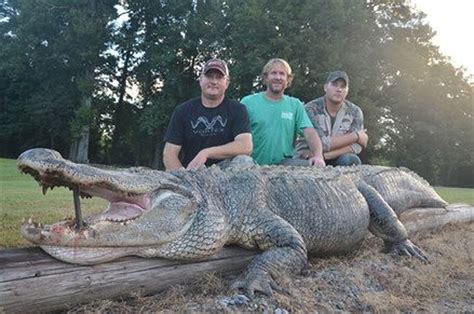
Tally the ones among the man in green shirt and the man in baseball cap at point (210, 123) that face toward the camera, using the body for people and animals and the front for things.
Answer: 2

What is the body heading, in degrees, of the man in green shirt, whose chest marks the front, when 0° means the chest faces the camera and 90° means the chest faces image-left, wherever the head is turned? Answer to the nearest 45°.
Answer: approximately 0°

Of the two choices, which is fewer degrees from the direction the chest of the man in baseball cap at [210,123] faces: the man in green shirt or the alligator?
the alligator

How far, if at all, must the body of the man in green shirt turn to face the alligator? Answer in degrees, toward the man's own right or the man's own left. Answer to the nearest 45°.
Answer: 0° — they already face it

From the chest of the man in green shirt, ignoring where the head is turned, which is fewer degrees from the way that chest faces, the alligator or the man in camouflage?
the alligator

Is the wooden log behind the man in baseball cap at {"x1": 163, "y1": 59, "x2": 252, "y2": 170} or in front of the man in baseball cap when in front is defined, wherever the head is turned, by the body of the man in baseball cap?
in front

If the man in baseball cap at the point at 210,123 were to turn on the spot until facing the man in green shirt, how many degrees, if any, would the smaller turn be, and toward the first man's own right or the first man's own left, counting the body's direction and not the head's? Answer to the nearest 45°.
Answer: approximately 135° to the first man's own left
